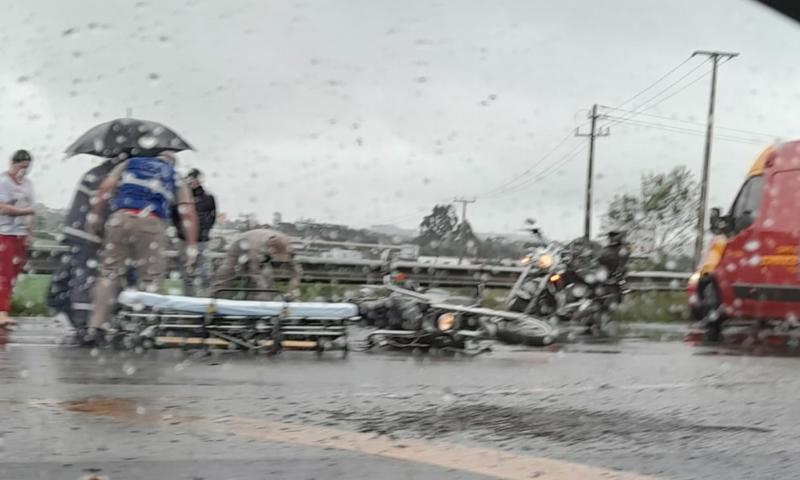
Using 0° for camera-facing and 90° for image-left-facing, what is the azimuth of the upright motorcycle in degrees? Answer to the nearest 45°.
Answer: approximately 45°

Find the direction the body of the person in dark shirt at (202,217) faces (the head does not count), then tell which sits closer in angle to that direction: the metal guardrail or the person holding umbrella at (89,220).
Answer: the person holding umbrella

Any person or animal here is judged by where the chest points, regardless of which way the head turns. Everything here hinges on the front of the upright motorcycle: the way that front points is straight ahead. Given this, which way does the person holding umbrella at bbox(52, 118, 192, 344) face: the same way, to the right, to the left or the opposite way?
the opposite way

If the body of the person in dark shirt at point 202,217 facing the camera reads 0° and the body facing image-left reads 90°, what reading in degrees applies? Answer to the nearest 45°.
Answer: approximately 45°

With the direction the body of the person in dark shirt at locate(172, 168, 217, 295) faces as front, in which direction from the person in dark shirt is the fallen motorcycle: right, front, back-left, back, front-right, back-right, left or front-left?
left

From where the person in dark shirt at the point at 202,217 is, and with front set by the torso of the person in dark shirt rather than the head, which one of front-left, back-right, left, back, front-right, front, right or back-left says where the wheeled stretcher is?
front-left

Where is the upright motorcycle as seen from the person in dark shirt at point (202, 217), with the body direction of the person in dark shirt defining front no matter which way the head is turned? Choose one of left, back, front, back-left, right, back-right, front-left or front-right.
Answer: back-left

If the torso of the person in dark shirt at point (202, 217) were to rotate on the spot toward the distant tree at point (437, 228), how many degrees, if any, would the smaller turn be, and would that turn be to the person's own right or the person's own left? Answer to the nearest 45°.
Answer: approximately 90° to the person's own left

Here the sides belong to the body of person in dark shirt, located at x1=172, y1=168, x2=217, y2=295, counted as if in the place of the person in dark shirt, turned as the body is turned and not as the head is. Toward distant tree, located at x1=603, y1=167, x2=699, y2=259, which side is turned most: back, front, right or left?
back
